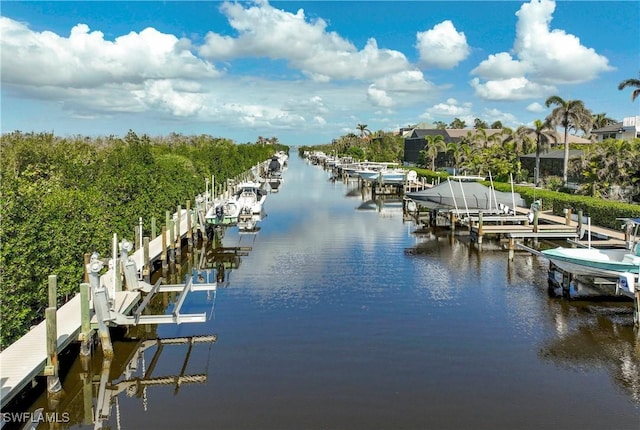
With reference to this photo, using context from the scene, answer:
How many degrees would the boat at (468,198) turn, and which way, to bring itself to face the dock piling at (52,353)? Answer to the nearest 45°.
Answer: approximately 90° to its left

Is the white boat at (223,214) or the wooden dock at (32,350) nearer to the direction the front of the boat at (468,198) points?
the white boat

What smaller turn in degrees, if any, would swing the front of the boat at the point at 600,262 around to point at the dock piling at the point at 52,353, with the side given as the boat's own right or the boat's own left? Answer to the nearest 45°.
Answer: approximately 45° to the boat's own left

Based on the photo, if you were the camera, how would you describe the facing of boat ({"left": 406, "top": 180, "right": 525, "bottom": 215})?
facing to the left of the viewer

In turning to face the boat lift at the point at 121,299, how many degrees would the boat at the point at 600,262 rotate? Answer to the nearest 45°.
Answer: approximately 45° to its left

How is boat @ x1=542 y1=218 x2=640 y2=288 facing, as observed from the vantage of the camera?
facing to the left of the viewer

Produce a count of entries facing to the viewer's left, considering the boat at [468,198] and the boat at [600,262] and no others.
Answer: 2
